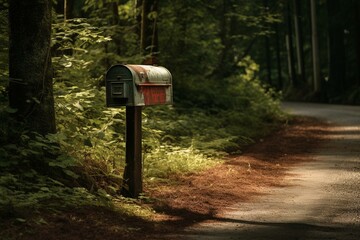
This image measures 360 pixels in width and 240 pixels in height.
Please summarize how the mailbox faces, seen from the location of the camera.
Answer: facing the viewer and to the left of the viewer
